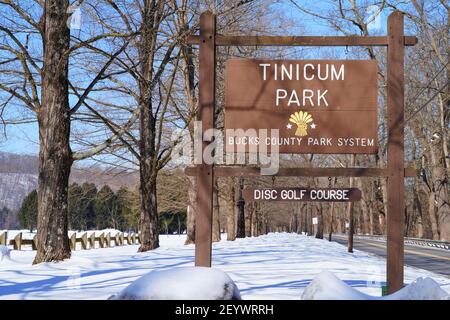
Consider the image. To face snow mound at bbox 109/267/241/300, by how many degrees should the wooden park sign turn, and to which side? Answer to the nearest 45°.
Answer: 0° — it already faces it

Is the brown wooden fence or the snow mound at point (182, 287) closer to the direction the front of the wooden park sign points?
the snow mound

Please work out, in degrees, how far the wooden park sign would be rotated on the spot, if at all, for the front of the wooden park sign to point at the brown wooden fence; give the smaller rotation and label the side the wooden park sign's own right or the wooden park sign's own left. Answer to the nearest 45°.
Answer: approximately 135° to the wooden park sign's own right

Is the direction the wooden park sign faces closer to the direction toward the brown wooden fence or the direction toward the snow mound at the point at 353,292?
the snow mound

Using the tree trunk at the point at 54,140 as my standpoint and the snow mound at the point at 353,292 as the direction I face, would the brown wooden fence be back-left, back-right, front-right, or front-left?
back-left

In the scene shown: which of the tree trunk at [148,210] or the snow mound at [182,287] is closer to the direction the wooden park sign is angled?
the snow mound

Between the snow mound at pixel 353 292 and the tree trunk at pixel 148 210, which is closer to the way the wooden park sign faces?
the snow mound

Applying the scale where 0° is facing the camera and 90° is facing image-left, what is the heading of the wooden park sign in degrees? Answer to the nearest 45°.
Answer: approximately 0°

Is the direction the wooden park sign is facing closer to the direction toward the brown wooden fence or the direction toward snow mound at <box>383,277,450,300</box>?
the snow mound
